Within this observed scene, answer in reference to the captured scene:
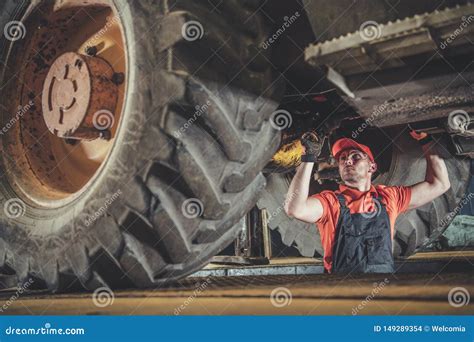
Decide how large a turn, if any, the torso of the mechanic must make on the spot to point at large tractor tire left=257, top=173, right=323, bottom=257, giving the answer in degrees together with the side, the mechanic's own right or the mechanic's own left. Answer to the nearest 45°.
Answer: approximately 135° to the mechanic's own right

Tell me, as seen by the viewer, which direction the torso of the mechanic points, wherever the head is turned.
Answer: toward the camera

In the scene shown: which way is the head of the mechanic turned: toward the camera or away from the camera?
toward the camera

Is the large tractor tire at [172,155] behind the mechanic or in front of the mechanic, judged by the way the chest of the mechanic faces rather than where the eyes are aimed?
in front
